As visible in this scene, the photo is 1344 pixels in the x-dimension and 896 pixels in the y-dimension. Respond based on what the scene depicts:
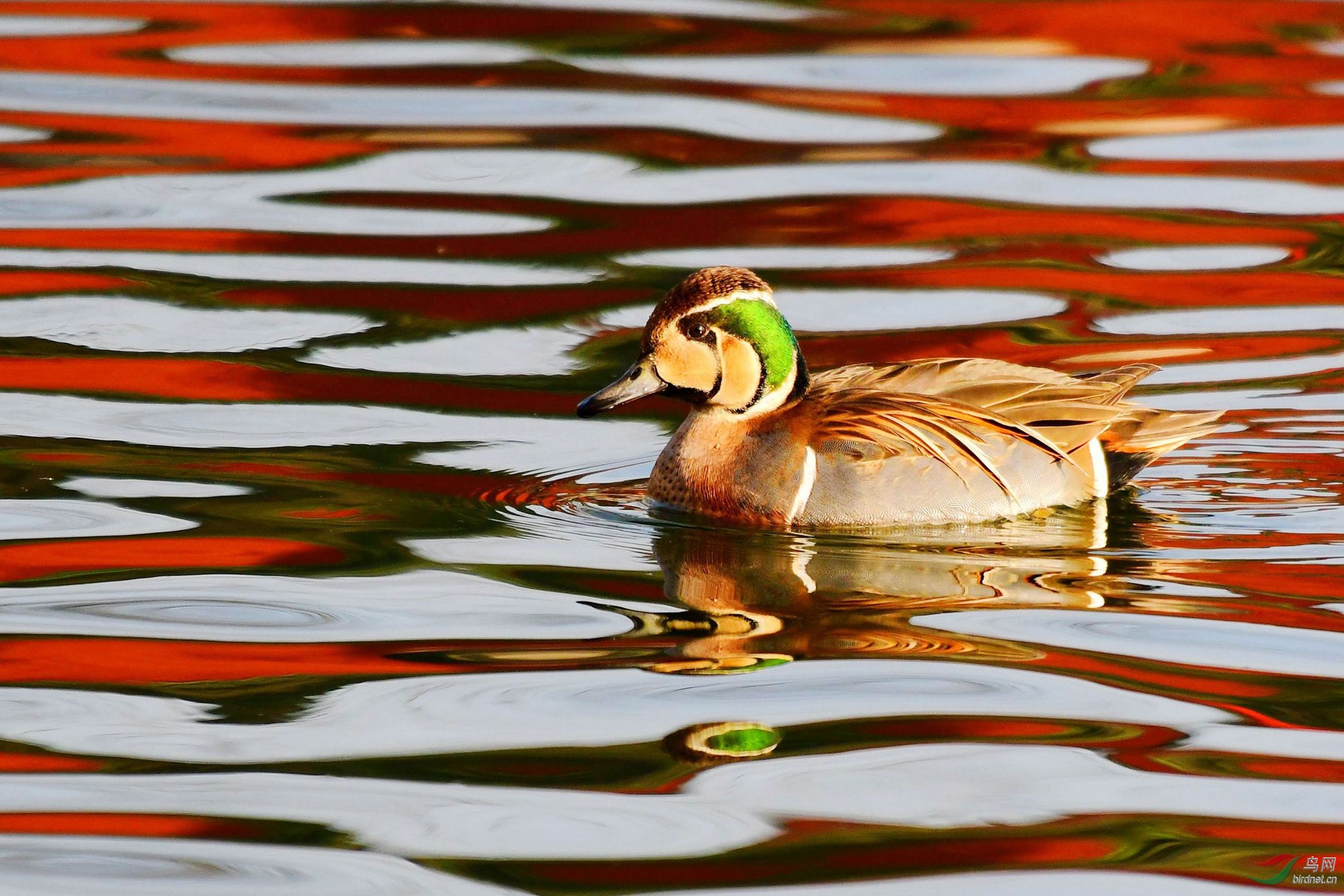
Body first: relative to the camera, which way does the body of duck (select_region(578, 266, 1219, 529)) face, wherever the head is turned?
to the viewer's left
